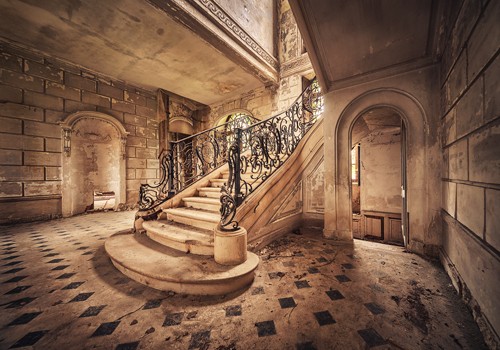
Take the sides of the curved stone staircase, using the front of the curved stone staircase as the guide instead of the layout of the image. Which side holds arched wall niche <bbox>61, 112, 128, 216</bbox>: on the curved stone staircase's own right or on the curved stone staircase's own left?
on the curved stone staircase's own right

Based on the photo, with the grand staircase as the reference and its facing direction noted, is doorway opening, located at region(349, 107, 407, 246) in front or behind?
behind

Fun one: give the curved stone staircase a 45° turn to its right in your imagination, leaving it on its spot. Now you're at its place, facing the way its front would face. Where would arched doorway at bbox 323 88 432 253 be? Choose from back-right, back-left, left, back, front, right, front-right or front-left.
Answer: back

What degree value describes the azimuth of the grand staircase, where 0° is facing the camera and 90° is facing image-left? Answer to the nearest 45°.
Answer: approximately 45°

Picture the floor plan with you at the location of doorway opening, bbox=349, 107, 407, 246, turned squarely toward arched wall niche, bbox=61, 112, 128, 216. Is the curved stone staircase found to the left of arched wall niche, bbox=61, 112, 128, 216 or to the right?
left

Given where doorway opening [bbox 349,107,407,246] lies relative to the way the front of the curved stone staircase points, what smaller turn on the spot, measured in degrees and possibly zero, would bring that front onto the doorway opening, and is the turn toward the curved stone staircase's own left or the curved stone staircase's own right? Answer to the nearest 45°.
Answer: approximately 135° to the curved stone staircase's own left

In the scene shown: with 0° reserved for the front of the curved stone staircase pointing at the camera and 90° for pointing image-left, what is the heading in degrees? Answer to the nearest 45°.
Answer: approximately 45°
